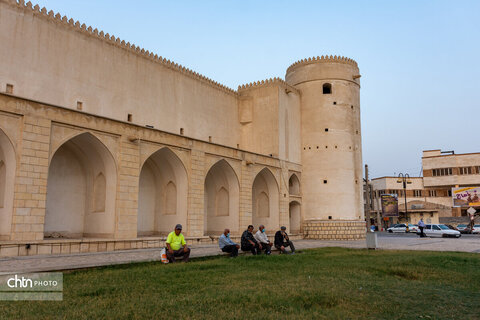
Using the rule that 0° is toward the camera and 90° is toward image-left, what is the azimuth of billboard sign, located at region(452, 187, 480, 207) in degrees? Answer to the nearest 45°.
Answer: approximately 0°

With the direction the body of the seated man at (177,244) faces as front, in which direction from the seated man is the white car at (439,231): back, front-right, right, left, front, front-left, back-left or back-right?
back-left

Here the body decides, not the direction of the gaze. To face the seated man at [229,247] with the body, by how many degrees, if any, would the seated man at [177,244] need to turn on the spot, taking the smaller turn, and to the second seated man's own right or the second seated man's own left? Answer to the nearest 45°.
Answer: approximately 135° to the second seated man's own left

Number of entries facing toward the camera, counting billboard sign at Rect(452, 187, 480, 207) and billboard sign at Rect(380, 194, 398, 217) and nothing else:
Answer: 2

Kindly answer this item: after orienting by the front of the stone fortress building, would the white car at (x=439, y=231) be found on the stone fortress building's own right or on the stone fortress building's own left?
on the stone fortress building's own left

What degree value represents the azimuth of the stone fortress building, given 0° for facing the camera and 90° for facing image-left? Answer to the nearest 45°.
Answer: approximately 315°

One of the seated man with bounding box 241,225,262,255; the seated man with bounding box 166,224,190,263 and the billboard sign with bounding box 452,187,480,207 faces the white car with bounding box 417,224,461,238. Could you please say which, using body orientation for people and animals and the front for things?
the billboard sign

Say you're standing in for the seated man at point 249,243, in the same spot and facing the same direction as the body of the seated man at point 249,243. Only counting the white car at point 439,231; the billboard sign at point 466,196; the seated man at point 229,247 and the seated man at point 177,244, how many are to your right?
2
